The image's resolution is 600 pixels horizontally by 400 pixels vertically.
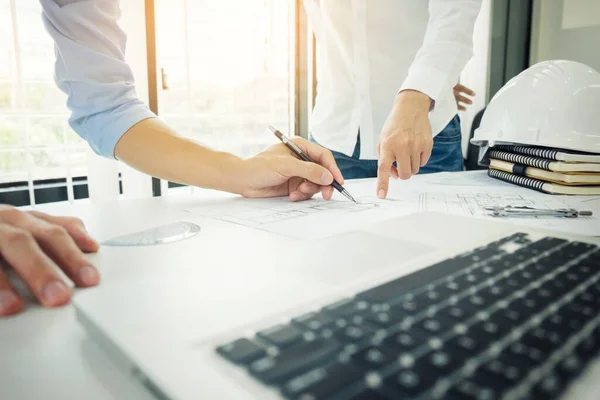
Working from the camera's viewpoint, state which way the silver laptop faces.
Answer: facing away from the viewer and to the left of the viewer

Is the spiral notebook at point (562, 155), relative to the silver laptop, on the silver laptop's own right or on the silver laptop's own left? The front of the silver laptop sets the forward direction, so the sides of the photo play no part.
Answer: on the silver laptop's own right

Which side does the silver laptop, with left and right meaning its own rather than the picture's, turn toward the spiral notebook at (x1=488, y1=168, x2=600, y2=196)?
right

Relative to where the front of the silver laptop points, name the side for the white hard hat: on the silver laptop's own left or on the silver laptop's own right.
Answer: on the silver laptop's own right

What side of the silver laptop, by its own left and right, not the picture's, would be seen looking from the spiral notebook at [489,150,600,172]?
right

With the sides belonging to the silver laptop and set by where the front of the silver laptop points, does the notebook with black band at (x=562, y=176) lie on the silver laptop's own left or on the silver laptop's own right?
on the silver laptop's own right
